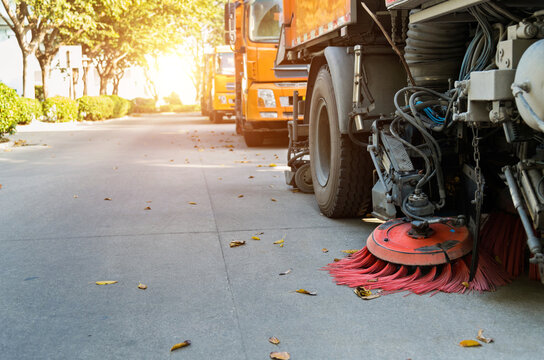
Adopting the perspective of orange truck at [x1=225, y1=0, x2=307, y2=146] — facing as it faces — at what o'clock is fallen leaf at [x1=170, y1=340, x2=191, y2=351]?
The fallen leaf is roughly at 12 o'clock from the orange truck.

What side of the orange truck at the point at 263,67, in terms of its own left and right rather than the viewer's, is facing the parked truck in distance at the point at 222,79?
back

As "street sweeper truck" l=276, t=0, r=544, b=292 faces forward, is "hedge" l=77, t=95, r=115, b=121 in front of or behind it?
behind

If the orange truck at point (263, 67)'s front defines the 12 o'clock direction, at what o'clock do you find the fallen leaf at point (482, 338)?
The fallen leaf is roughly at 12 o'clock from the orange truck.

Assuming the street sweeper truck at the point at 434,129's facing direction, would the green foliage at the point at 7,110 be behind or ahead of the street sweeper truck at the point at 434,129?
behind

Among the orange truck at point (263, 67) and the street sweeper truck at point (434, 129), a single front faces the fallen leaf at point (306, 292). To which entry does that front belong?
the orange truck

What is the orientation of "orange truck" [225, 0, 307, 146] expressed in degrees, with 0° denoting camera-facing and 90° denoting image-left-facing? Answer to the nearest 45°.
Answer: approximately 0°

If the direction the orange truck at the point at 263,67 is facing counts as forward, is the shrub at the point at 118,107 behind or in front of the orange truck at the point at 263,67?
behind

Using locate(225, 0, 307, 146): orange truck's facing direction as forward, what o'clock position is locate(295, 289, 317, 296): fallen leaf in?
The fallen leaf is roughly at 12 o'clock from the orange truck.

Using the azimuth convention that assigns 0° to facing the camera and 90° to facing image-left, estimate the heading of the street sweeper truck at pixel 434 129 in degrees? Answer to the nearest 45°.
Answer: approximately 315°

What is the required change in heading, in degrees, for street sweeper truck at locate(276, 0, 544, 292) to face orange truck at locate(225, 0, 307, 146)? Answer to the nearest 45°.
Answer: approximately 135° to its left

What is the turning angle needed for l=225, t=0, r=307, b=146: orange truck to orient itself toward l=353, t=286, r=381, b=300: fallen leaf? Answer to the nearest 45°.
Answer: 0° — it already faces it

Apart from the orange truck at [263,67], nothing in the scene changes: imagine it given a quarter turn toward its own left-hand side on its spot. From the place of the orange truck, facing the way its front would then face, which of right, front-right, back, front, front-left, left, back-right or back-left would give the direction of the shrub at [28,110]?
back-left
